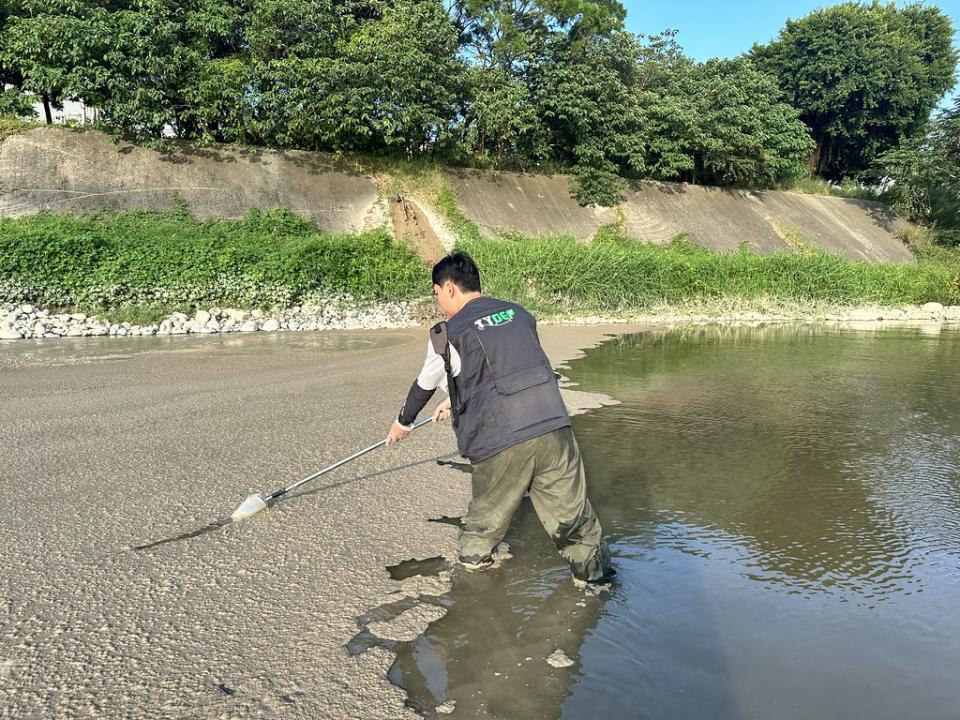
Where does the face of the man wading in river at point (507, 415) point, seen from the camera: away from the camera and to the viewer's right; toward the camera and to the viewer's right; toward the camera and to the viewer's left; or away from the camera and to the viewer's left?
away from the camera and to the viewer's left

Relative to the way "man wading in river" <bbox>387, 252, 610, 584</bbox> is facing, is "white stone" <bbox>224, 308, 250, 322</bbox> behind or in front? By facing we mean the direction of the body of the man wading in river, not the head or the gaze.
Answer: in front

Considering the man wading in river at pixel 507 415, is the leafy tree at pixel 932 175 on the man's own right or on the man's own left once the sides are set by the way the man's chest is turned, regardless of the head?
on the man's own right

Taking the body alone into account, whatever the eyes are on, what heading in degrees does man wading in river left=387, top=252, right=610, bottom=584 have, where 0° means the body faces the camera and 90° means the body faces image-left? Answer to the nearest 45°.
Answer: approximately 135°

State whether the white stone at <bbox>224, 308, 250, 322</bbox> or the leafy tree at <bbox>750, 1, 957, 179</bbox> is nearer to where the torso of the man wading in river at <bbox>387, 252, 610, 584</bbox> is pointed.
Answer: the white stone

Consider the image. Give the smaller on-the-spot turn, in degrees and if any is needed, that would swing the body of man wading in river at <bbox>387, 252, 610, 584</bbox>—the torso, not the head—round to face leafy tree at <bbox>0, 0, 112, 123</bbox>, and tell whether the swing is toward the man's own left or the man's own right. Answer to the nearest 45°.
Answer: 0° — they already face it

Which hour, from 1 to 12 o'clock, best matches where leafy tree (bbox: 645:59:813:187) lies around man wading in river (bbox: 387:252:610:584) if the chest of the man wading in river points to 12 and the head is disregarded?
The leafy tree is roughly at 2 o'clock from the man wading in river.

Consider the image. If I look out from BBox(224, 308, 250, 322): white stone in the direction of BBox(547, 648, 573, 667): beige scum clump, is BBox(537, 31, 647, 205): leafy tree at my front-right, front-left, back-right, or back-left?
back-left
